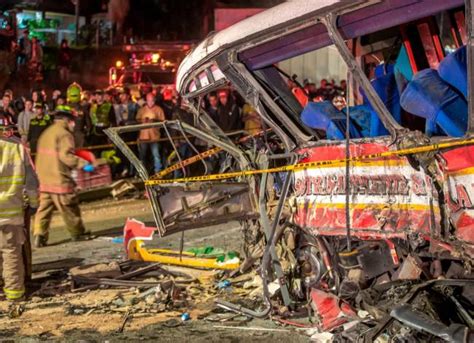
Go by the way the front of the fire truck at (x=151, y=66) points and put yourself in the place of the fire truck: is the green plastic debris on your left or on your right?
on your left

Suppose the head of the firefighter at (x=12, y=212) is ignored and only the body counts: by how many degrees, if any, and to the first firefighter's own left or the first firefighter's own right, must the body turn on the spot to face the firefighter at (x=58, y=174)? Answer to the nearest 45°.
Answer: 0° — they already face them

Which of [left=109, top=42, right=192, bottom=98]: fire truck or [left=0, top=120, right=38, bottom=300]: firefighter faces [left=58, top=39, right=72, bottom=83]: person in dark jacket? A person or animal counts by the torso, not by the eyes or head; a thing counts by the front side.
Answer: the firefighter

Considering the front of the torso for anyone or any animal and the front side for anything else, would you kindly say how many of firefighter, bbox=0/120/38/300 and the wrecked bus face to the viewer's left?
1

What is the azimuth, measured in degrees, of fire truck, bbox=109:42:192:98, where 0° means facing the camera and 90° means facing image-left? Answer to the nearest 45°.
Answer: approximately 45°

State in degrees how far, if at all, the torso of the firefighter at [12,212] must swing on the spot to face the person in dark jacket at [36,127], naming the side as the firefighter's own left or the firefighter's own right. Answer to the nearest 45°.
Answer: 0° — they already face them

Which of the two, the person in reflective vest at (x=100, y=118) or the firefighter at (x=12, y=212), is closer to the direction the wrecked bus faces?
the firefighter

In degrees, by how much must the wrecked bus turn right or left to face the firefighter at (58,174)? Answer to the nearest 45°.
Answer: approximately 45° to its right

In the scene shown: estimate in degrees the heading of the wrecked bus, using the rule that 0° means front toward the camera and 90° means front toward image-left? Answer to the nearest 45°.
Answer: approximately 90°
